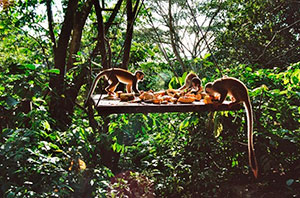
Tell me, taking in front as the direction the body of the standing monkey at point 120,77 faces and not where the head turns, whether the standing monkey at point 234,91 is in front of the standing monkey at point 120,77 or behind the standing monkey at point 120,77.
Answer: in front

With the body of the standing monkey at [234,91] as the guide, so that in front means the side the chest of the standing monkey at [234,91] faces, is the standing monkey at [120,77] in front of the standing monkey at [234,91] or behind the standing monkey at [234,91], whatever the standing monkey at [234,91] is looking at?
in front

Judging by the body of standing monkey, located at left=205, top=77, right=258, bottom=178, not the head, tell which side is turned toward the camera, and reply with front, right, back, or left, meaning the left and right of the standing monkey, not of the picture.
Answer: left

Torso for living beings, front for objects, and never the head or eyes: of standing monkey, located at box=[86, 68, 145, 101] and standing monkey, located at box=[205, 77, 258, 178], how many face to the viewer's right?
1

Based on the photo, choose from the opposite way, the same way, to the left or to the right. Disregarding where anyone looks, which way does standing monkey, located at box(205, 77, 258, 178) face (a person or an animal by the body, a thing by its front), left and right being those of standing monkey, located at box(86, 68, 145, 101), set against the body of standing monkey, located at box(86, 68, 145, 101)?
the opposite way

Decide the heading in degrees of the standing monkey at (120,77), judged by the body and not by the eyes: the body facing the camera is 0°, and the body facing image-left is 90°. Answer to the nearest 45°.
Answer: approximately 270°
